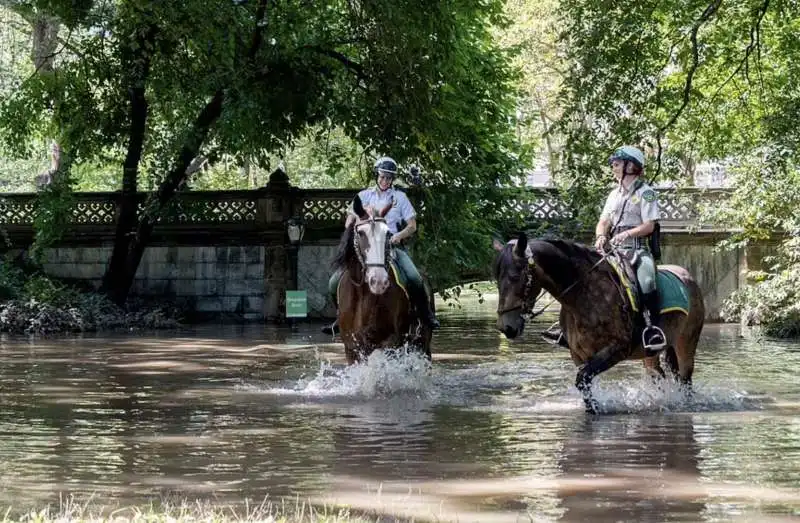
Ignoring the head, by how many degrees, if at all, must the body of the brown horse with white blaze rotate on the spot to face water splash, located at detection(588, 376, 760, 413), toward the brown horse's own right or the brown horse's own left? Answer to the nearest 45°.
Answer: approximately 90° to the brown horse's own left

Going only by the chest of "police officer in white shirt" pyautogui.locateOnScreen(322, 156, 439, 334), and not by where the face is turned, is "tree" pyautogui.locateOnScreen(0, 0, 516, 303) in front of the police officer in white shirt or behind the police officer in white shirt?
behind

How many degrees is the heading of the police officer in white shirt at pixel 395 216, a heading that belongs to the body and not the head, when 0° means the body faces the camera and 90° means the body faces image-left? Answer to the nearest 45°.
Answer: approximately 0°

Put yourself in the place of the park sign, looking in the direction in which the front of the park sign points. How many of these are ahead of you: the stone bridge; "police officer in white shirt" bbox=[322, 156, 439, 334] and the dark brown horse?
2

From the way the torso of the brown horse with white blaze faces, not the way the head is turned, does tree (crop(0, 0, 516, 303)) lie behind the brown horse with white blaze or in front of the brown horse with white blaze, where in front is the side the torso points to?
behind

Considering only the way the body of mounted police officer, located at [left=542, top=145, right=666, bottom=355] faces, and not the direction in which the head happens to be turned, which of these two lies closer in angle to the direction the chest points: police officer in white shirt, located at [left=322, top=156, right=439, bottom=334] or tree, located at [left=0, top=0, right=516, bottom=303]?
the police officer in white shirt

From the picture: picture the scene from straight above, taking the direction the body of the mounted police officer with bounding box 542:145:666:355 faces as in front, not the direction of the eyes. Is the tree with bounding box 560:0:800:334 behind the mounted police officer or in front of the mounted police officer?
behind
